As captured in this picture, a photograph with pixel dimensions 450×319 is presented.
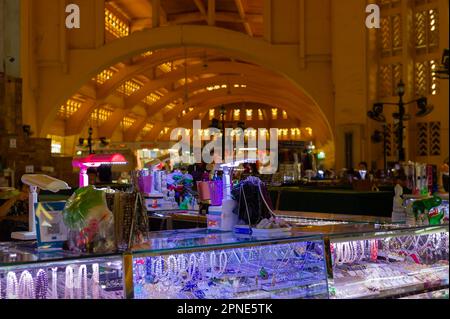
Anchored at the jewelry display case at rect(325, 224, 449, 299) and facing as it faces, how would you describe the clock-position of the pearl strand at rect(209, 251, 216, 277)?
The pearl strand is roughly at 2 o'clock from the jewelry display case.

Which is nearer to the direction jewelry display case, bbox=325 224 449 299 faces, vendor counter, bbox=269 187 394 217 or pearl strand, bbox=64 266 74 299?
the pearl strand

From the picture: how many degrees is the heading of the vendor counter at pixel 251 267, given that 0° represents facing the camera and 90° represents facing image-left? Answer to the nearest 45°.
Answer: approximately 0°

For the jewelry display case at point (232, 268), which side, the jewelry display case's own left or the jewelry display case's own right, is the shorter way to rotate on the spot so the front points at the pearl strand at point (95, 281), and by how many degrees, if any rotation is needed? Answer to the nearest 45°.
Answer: approximately 45° to the jewelry display case's own right

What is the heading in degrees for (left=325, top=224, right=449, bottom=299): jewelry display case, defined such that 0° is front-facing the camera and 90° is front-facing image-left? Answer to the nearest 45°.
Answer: approximately 0°

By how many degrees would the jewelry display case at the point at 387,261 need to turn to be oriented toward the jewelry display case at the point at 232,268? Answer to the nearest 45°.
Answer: approximately 45° to its right

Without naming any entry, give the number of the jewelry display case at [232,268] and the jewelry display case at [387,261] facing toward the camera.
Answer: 2

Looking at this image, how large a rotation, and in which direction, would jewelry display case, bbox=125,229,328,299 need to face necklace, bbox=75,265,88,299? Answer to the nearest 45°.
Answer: approximately 45° to its right

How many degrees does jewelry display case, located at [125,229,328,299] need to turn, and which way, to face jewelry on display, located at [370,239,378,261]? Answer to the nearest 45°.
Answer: approximately 135° to its left

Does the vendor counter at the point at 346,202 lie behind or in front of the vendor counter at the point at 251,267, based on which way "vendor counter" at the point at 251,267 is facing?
behind

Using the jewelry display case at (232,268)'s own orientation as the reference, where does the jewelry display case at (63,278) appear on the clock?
the jewelry display case at (63,278) is roughly at 2 o'clock from the jewelry display case at (232,268).
